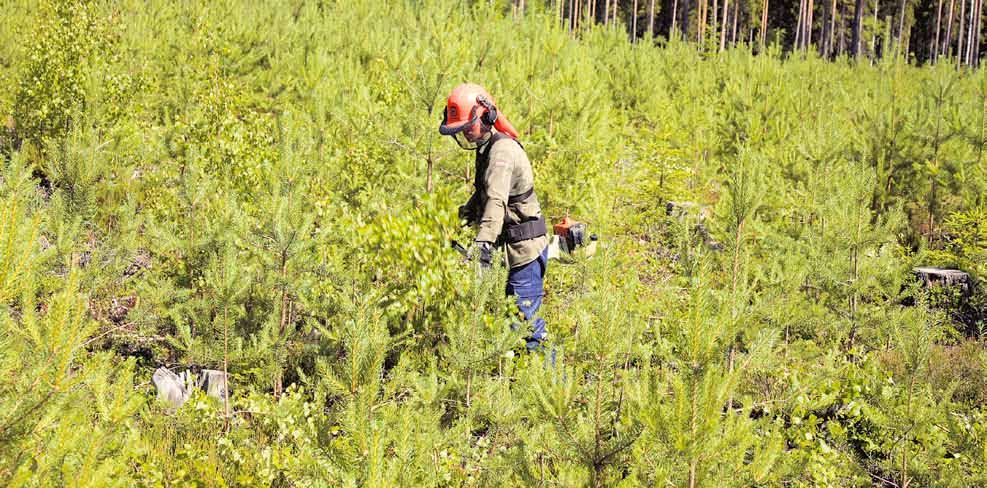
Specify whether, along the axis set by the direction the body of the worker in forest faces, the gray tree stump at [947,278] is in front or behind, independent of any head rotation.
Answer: behind

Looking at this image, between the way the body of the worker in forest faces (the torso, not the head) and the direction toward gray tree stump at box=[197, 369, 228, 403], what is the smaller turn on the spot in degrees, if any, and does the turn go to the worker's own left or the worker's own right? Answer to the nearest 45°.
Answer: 0° — they already face it

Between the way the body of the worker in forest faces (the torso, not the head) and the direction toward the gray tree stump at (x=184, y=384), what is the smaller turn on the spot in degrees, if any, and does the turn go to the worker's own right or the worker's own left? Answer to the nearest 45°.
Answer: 0° — they already face it

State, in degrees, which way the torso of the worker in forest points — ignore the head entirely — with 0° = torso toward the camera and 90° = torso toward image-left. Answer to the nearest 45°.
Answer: approximately 90°
